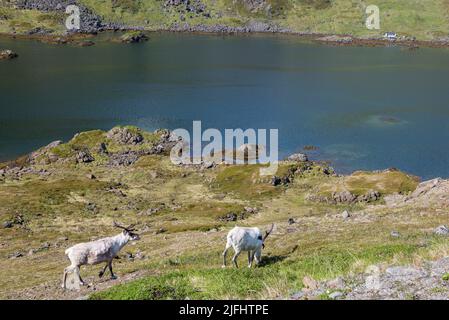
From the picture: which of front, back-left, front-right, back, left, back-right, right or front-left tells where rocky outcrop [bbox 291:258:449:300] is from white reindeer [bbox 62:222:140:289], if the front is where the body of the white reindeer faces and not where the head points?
front-right

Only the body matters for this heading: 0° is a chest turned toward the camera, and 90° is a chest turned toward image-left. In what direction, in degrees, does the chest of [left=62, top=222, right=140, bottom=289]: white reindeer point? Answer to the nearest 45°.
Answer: approximately 270°
